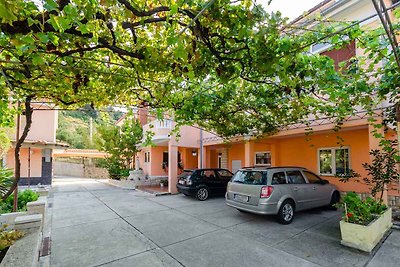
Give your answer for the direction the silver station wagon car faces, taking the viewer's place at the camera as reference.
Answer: facing away from the viewer and to the right of the viewer

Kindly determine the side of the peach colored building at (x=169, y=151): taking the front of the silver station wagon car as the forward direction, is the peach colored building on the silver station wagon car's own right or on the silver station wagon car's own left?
on the silver station wagon car's own left

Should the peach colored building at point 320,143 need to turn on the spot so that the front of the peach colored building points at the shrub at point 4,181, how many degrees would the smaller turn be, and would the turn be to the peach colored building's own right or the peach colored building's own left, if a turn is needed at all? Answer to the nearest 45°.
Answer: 0° — it already faces it

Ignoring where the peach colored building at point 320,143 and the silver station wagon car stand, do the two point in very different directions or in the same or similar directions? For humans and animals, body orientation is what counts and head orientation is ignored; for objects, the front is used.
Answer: very different directions

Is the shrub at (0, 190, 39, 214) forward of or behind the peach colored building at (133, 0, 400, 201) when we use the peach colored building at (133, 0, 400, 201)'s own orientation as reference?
forward

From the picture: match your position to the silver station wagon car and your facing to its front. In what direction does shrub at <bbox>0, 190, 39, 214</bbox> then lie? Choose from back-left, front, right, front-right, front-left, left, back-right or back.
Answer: back-left

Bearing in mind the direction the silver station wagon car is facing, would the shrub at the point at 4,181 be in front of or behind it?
behind

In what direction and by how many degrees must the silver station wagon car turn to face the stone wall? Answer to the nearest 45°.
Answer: approximately 90° to its left

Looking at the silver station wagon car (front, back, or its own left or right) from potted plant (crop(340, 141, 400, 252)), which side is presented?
right
